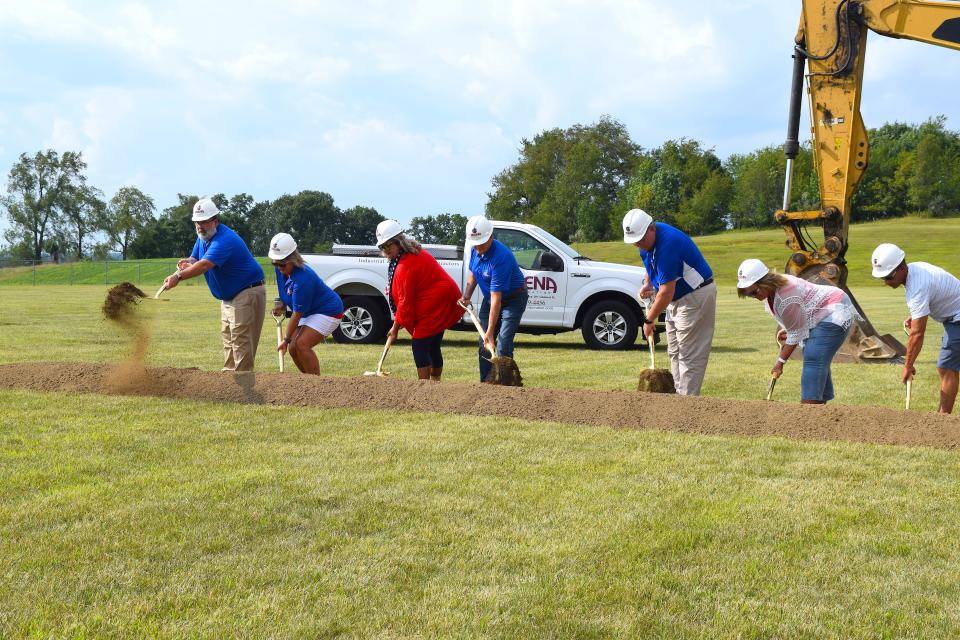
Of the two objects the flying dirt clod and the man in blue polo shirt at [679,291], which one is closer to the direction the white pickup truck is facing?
the man in blue polo shirt

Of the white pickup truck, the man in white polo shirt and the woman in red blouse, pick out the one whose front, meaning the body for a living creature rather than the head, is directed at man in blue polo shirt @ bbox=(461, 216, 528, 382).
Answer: the man in white polo shirt

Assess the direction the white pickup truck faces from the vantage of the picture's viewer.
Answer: facing to the right of the viewer

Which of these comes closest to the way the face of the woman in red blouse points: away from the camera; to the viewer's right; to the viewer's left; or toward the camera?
to the viewer's left

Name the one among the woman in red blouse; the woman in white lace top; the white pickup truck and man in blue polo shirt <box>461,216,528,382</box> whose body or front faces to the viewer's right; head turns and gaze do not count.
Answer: the white pickup truck

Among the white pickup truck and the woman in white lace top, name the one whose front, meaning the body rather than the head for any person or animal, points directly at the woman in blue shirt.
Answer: the woman in white lace top

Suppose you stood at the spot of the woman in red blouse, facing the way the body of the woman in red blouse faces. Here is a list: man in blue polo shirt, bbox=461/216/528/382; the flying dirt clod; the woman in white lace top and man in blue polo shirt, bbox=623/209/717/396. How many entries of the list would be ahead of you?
1

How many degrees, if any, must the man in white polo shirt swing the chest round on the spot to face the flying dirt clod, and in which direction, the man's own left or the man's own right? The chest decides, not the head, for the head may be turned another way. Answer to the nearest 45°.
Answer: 0° — they already face it

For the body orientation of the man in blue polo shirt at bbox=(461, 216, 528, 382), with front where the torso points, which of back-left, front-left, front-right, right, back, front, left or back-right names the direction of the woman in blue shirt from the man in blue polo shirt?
front-right

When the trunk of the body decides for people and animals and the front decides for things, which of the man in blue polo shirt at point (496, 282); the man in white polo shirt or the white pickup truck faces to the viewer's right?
the white pickup truck

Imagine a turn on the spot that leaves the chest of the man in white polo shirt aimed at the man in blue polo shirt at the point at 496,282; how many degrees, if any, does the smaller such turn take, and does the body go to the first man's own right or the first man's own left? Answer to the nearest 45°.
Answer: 0° — they already face them

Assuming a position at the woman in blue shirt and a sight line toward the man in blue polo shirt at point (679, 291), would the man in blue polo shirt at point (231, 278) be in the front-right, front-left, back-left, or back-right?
back-right

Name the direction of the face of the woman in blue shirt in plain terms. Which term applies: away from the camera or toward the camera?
toward the camera

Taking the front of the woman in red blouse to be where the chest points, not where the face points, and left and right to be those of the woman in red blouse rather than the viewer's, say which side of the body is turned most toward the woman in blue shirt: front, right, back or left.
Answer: front

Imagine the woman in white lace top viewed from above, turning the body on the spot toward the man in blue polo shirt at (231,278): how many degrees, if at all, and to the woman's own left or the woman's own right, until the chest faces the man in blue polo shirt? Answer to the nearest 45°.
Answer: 0° — they already face them

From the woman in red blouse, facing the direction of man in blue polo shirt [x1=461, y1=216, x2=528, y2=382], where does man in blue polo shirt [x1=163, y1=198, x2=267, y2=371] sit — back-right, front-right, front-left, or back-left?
back-left

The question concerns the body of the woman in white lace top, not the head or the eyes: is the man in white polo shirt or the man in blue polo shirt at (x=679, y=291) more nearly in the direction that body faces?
the man in blue polo shirt

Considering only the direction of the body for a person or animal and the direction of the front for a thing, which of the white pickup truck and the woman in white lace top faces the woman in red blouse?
the woman in white lace top

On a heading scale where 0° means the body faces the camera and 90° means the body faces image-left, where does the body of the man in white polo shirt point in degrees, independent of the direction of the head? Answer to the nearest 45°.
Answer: approximately 90°

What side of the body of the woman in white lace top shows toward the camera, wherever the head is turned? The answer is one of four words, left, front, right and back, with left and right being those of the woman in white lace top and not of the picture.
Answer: left

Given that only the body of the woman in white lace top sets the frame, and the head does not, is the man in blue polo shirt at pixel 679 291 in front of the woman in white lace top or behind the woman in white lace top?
in front

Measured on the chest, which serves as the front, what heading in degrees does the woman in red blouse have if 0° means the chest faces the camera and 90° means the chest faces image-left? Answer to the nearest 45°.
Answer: approximately 90°

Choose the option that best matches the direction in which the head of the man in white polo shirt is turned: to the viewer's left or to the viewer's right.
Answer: to the viewer's left
